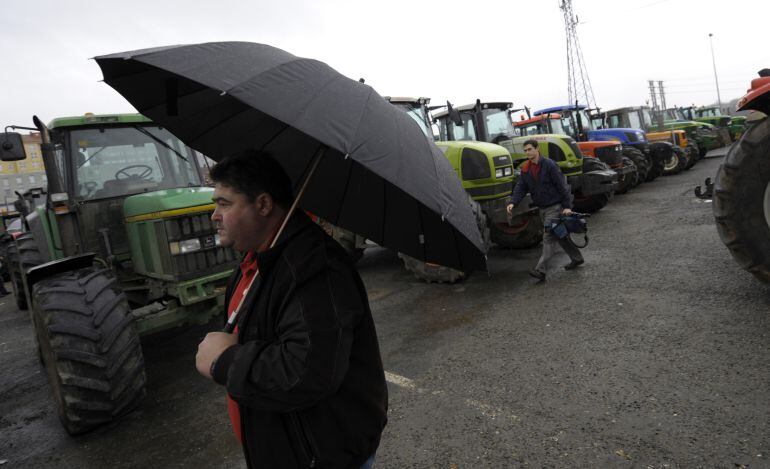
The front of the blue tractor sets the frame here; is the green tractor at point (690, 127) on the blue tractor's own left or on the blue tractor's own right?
on the blue tractor's own left

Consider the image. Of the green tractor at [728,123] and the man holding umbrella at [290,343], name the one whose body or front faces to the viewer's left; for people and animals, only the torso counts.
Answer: the man holding umbrella

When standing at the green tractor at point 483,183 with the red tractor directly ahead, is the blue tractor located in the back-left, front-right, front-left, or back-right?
back-left

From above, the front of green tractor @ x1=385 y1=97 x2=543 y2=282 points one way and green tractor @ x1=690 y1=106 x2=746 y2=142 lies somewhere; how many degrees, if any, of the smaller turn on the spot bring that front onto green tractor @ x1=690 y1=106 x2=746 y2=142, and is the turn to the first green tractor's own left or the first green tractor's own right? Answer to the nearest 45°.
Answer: approximately 90° to the first green tractor's own left

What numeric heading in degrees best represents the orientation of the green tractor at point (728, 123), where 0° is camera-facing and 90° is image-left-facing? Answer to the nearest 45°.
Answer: approximately 315°

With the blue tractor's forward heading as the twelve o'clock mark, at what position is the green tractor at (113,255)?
The green tractor is roughly at 2 o'clock from the blue tractor.

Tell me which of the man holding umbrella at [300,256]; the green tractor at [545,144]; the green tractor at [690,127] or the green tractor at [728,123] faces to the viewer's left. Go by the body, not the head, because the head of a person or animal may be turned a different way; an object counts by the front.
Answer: the man holding umbrella

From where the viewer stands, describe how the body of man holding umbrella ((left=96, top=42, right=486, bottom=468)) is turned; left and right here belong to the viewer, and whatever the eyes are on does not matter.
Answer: facing to the left of the viewer

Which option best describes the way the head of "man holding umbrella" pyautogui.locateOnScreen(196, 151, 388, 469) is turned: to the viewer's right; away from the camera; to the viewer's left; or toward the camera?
to the viewer's left

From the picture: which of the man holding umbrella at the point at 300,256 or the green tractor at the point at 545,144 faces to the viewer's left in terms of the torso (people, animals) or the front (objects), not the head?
the man holding umbrella
